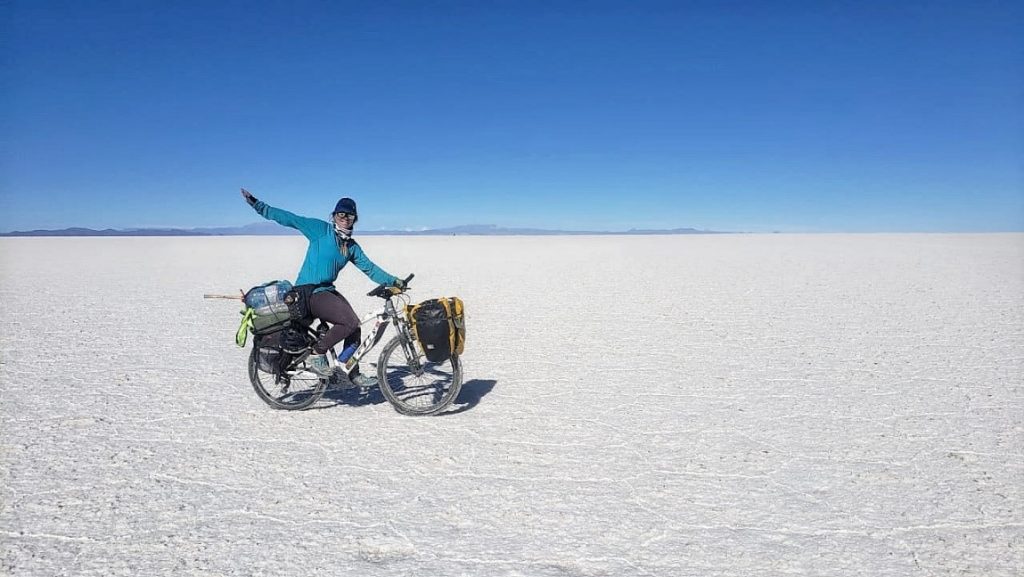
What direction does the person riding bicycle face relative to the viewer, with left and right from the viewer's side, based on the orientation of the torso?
facing the viewer and to the right of the viewer

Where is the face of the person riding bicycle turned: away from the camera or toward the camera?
toward the camera
